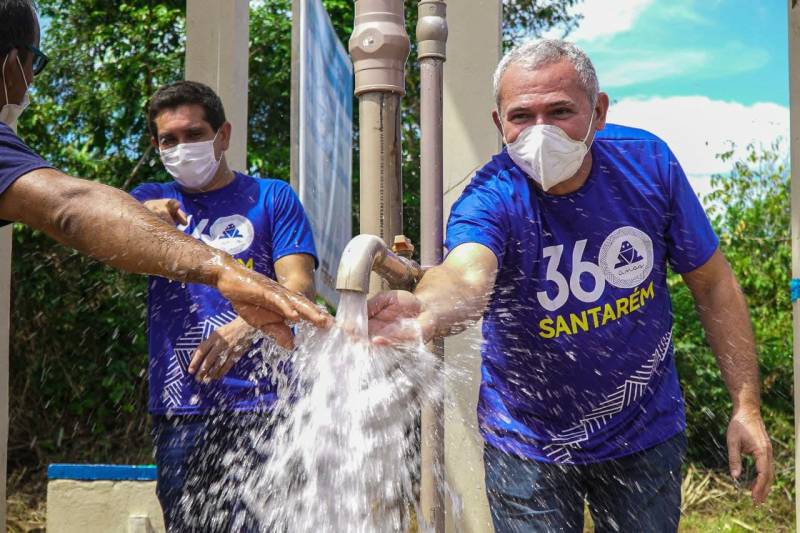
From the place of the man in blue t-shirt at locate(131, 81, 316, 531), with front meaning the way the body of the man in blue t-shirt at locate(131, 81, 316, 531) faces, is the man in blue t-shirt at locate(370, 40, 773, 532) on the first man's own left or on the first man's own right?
on the first man's own left

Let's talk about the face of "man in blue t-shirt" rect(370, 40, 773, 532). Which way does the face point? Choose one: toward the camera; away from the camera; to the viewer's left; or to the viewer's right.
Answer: toward the camera

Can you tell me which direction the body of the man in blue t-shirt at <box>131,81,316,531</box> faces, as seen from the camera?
toward the camera

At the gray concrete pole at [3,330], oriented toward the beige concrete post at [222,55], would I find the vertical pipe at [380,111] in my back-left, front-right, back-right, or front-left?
front-right

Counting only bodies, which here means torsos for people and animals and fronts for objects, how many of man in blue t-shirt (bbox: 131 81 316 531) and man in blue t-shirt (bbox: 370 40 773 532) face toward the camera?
2

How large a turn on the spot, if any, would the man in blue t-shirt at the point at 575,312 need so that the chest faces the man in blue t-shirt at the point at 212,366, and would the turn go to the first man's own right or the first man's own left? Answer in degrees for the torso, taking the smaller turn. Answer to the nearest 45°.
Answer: approximately 90° to the first man's own right
